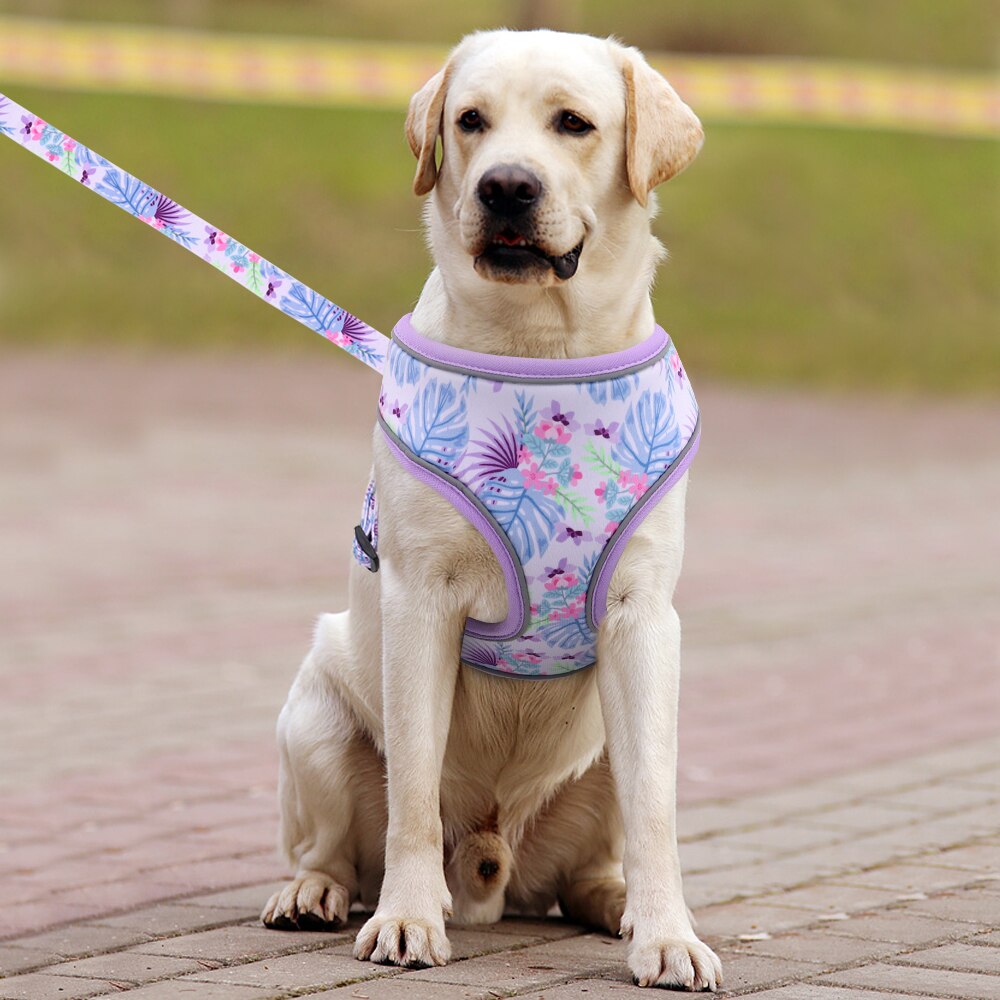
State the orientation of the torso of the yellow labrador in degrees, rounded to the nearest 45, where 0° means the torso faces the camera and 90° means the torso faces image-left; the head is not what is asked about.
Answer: approximately 0°

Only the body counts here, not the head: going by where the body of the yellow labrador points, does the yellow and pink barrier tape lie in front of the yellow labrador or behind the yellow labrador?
behind
